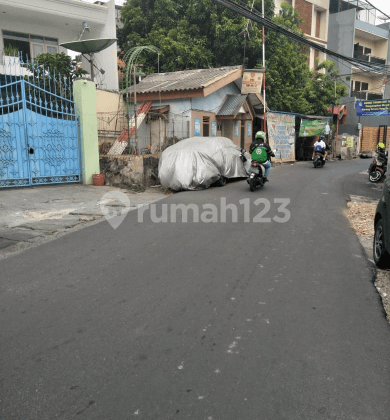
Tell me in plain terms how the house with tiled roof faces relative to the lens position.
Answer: facing the viewer and to the right of the viewer

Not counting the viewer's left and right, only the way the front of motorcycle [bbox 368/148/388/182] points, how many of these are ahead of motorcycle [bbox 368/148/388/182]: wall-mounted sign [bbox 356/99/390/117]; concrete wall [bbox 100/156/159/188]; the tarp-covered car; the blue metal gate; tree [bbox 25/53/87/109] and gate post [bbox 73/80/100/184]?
5

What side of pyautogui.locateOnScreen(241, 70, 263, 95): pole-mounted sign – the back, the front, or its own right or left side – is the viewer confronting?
front

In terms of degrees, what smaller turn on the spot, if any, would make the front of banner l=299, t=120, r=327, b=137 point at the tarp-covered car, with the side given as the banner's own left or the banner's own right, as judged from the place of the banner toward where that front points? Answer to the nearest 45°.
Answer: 0° — it already faces it

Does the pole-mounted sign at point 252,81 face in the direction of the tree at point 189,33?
no

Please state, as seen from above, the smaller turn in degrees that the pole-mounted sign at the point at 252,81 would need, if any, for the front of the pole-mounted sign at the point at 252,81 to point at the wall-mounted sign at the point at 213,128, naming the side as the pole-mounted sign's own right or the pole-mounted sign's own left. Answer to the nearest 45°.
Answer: approximately 45° to the pole-mounted sign's own right

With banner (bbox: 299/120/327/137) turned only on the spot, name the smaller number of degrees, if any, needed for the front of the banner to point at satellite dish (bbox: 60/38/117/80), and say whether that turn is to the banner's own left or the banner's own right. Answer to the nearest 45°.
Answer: approximately 45° to the banner's own right

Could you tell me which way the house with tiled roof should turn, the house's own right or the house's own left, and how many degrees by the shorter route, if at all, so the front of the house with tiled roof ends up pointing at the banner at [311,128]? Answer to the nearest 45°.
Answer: approximately 90° to the house's own left

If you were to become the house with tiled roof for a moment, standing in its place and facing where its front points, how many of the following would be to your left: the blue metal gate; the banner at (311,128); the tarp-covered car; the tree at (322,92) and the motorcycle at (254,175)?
2

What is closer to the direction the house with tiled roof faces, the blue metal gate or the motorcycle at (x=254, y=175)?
the motorcycle

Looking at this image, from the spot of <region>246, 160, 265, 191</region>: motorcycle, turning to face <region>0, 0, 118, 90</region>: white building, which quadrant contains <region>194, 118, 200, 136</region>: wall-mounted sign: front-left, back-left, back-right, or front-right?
front-right

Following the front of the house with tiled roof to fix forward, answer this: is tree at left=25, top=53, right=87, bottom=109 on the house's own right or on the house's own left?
on the house's own right

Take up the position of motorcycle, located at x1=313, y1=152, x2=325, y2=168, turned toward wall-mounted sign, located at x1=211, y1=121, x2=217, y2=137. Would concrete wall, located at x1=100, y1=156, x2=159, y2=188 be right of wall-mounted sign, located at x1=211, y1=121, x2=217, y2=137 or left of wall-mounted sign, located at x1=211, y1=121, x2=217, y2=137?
left

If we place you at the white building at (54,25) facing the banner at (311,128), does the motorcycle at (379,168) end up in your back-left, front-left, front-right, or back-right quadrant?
front-right

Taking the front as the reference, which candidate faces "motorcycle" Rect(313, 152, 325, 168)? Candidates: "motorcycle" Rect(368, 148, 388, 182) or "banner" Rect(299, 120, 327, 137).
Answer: the banner

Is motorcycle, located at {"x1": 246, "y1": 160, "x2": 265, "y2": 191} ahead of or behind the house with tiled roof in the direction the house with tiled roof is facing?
ahead
